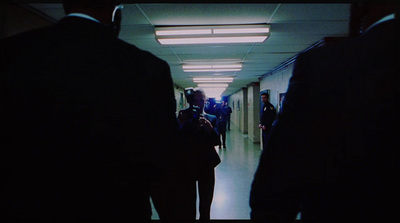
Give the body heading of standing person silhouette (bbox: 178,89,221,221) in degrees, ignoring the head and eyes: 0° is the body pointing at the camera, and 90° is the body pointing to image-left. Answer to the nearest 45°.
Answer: approximately 0°
